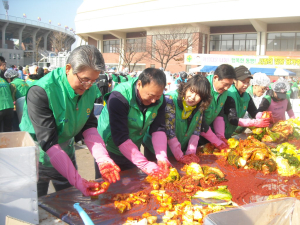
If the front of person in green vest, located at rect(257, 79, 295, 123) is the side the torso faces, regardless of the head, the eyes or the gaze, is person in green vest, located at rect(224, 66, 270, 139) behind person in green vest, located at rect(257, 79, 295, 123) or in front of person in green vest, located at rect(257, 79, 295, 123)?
in front

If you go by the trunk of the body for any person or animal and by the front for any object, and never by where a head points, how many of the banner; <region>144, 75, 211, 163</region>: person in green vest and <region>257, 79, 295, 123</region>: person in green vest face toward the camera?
3

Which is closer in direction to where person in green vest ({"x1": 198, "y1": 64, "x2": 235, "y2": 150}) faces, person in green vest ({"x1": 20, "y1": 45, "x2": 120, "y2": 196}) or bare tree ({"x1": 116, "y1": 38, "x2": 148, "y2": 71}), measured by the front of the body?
the person in green vest

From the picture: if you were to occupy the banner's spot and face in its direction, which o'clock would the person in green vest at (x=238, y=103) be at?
The person in green vest is roughly at 12 o'clock from the banner.

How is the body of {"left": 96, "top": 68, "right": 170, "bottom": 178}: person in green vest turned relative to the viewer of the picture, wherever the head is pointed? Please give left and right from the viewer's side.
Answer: facing the viewer and to the right of the viewer

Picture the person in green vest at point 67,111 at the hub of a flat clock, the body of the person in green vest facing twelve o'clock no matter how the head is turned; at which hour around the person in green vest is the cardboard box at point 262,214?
The cardboard box is roughly at 12 o'clock from the person in green vest.

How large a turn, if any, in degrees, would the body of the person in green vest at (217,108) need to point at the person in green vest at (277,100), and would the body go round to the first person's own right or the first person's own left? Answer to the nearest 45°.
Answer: approximately 90° to the first person's own left
